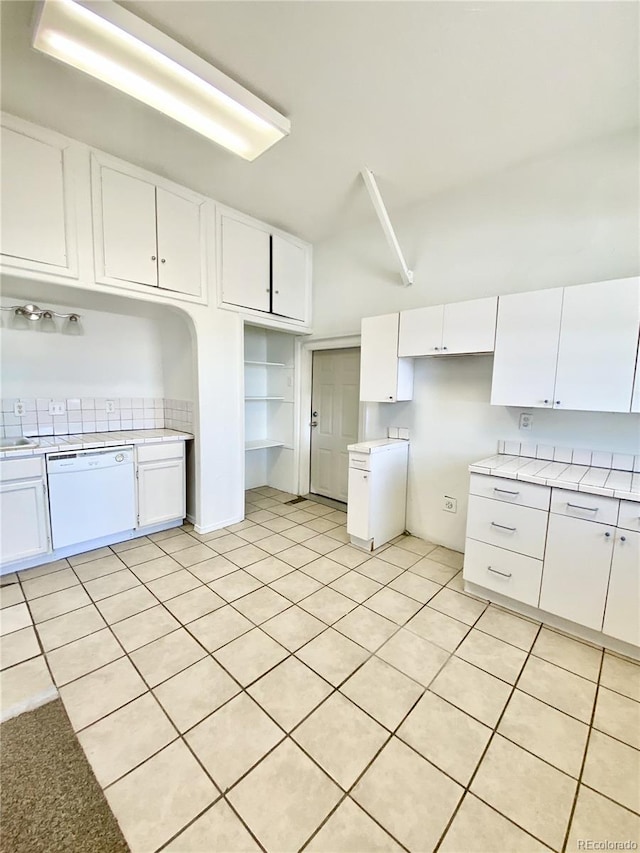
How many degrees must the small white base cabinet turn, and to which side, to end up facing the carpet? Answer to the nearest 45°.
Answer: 0° — it already faces it

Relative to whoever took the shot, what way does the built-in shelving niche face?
facing the viewer and to the right of the viewer

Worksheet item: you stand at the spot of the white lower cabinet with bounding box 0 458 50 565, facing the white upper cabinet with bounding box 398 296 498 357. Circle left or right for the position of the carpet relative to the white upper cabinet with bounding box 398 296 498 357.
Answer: right

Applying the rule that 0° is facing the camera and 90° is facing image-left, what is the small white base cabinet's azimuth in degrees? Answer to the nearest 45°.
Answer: approximately 45°

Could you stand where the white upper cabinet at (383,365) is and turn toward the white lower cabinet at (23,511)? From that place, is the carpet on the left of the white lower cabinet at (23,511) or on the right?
left

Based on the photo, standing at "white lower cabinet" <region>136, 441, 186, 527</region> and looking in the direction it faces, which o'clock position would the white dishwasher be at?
The white dishwasher is roughly at 4 o'clock from the white lower cabinet.

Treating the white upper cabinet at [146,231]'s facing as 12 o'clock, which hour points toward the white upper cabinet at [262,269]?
the white upper cabinet at [262,269] is roughly at 10 o'clock from the white upper cabinet at [146,231].

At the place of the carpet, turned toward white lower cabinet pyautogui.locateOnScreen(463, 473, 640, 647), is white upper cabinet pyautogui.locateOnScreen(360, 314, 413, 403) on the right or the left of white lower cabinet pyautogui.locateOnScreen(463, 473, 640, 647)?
left

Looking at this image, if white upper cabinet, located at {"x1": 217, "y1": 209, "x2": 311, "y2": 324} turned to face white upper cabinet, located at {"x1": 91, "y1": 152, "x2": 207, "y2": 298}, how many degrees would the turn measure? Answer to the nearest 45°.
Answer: approximately 90° to its right

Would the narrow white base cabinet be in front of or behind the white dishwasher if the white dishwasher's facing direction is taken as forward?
in front
